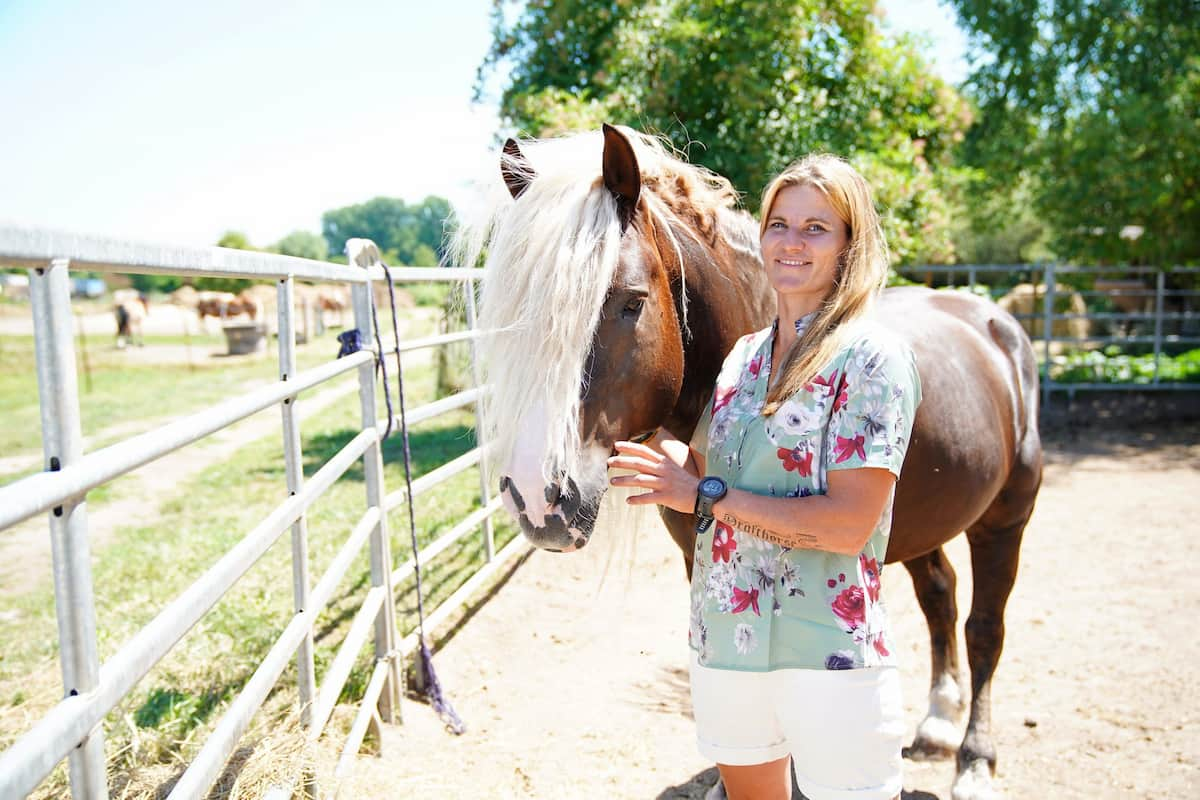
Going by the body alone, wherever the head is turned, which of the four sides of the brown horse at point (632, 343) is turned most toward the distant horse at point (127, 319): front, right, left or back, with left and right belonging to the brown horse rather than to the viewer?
right

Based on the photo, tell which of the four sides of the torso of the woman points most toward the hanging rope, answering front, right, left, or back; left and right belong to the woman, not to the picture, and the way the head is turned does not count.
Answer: right

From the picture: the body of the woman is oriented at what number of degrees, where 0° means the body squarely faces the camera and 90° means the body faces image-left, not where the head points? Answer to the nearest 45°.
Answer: approximately 45°

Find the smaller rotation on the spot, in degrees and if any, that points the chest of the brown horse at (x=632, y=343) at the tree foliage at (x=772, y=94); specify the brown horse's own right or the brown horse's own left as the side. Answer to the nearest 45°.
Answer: approximately 135° to the brown horse's own right

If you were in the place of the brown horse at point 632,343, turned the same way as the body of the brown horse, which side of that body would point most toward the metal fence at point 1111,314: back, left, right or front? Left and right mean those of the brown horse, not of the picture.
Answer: back

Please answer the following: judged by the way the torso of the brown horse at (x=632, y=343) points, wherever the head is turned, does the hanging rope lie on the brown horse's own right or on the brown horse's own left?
on the brown horse's own right

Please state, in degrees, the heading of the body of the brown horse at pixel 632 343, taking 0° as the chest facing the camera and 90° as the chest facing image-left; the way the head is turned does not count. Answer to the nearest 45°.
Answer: approximately 45°
